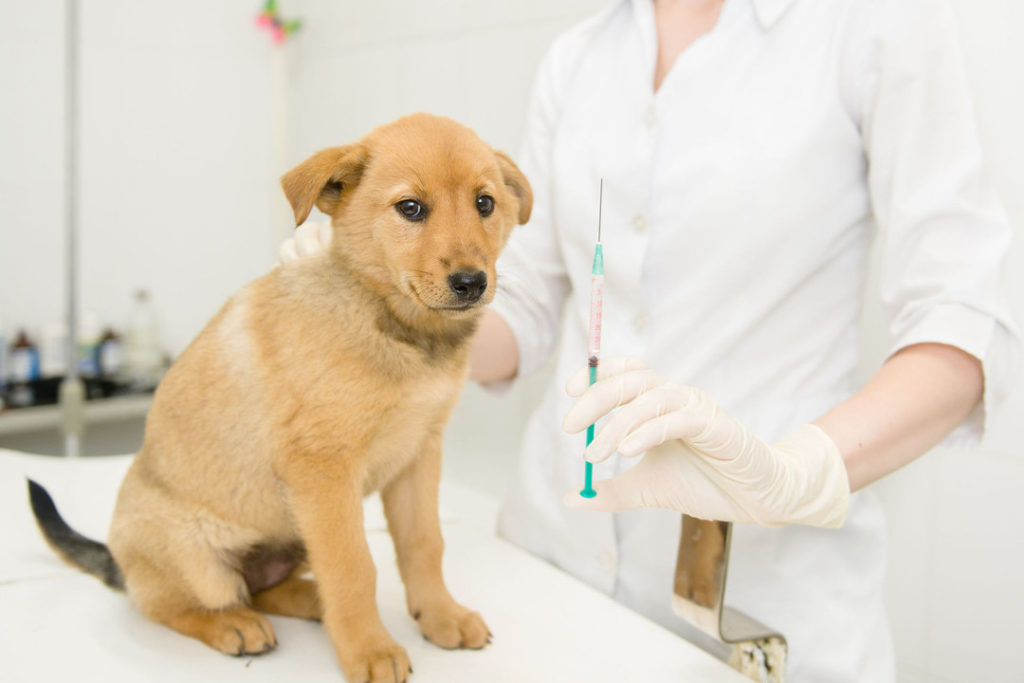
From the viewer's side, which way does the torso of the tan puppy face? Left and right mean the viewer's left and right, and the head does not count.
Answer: facing the viewer and to the right of the viewer

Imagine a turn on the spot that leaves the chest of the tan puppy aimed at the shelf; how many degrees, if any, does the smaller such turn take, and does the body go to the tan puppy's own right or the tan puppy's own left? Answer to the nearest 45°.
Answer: approximately 135° to the tan puppy's own left

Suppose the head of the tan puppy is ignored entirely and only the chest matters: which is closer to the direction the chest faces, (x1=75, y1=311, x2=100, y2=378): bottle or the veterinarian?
the veterinarian

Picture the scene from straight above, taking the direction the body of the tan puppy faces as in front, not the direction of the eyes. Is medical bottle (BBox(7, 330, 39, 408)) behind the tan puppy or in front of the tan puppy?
behind

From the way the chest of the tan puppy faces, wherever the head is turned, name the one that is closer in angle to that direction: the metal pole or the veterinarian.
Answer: the veterinarian

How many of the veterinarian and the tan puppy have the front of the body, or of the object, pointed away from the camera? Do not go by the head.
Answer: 0

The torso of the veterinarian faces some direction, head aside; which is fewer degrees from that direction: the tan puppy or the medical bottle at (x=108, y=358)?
the tan puppy

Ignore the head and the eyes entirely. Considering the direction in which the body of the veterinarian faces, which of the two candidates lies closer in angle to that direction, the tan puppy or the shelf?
the tan puppy
